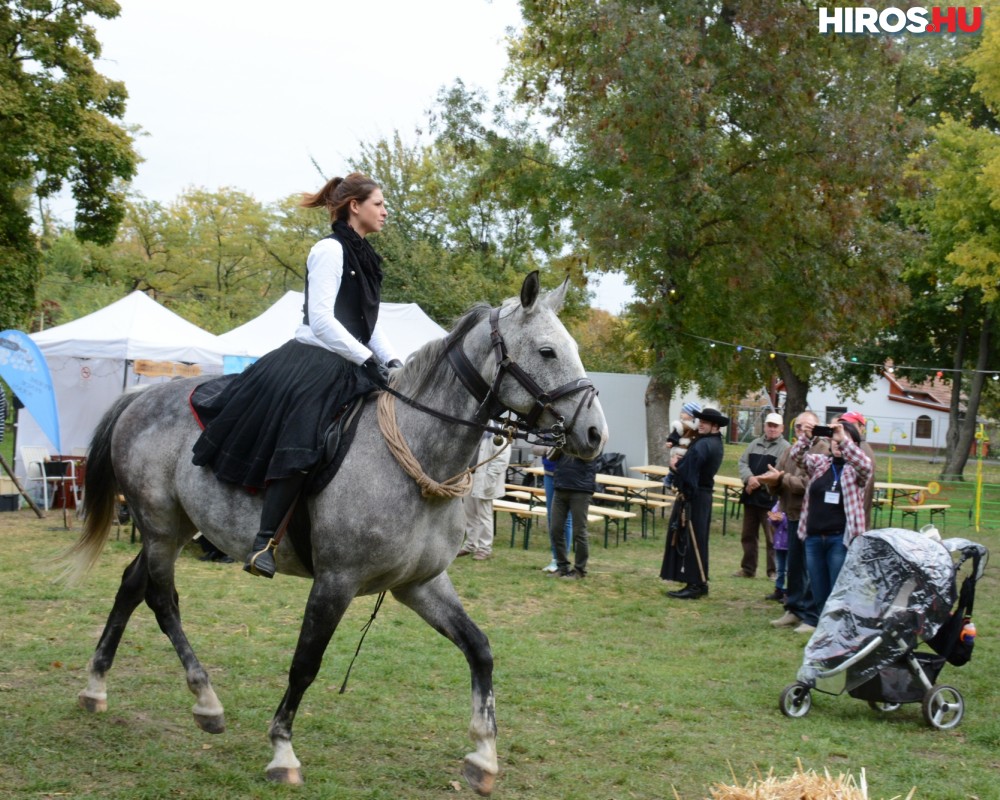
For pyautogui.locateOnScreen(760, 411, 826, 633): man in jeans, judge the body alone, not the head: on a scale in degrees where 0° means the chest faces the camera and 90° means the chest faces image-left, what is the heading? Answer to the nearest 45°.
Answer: approximately 90°

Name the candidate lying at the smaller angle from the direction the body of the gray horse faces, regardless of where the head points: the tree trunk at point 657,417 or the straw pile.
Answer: the straw pile

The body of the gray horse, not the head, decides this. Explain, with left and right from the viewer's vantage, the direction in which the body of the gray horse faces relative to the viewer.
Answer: facing the viewer and to the right of the viewer

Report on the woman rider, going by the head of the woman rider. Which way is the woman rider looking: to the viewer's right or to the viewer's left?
to the viewer's right

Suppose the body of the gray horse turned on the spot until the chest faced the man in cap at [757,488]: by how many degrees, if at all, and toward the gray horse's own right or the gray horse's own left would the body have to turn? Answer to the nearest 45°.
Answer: approximately 90° to the gray horse's own left

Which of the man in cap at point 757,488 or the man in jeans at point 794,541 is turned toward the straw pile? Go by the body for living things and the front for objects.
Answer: the man in cap

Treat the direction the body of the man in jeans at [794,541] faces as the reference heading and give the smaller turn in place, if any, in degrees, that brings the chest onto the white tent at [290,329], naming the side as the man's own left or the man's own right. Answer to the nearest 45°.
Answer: approximately 45° to the man's own right

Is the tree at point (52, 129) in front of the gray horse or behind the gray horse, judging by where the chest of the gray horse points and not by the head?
behind

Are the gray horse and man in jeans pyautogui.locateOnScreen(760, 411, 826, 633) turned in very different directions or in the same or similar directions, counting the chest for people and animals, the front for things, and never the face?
very different directions
